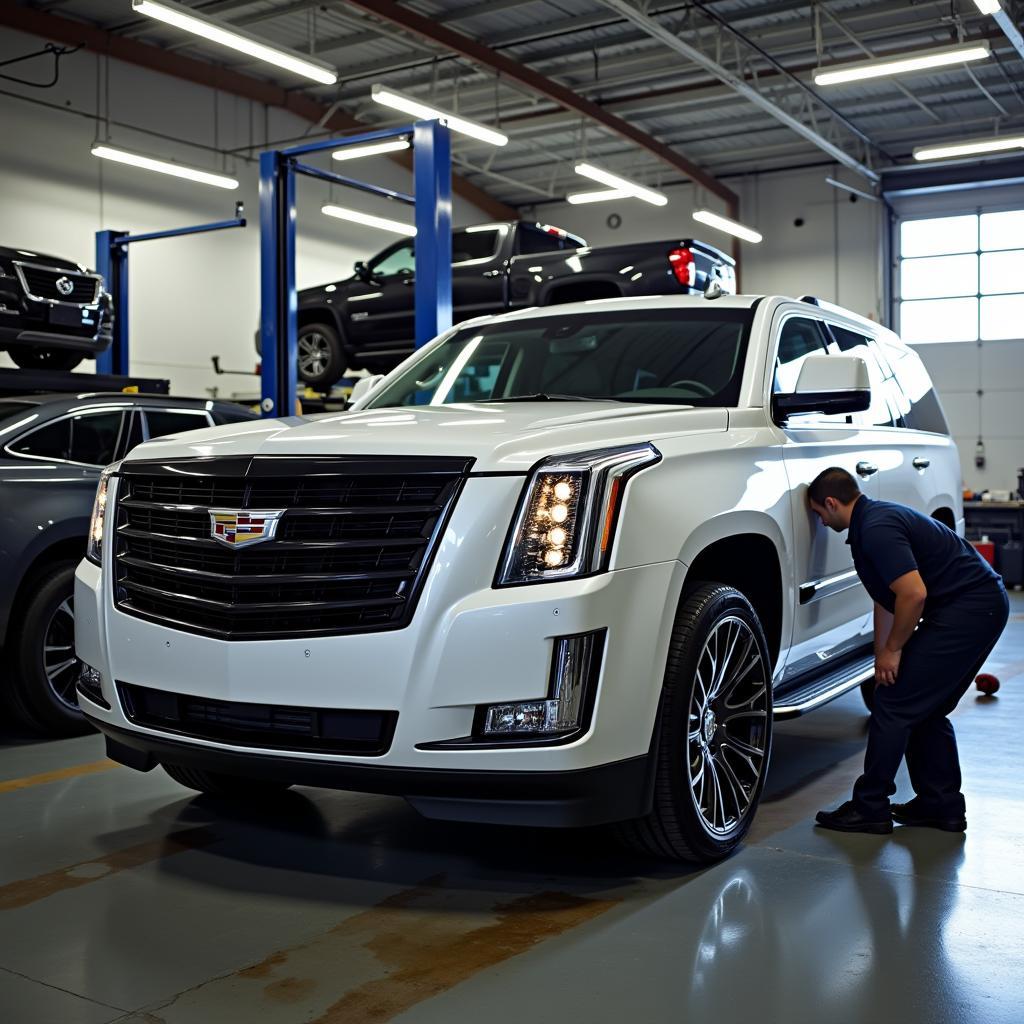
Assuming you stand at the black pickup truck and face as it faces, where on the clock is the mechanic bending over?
The mechanic bending over is roughly at 7 o'clock from the black pickup truck.

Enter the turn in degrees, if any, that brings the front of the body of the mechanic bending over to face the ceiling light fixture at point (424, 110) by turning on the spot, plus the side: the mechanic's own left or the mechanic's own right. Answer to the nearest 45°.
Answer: approximately 45° to the mechanic's own right

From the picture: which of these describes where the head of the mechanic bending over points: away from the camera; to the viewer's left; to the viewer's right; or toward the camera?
to the viewer's left

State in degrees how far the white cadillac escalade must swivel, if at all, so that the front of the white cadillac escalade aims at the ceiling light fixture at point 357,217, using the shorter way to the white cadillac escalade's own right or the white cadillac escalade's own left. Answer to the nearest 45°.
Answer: approximately 135° to the white cadillac escalade's own right

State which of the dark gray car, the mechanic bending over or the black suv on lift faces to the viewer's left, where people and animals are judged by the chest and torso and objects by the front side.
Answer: the mechanic bending over

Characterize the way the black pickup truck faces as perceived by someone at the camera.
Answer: facing away from the viewer and to the left of the viewer

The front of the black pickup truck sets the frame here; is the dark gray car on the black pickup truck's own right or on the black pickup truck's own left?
on the black pickup truck's own left

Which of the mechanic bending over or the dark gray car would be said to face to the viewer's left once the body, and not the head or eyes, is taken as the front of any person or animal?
the mechanic bending over

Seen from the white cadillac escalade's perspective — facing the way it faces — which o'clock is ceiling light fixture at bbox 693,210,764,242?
The ceiling light fixture is roughly at 5 o'clock from the white cadillac escalade.

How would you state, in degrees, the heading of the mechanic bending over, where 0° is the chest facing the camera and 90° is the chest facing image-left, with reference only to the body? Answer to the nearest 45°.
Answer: approximately 90°

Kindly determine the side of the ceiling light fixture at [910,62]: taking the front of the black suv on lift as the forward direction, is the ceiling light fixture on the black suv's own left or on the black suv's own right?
on the black suv's own left

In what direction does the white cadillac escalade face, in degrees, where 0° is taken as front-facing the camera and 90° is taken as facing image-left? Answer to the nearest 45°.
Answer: approximately 45°

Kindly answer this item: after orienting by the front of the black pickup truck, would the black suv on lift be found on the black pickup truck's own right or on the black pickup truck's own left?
on the black pickup truck's own left
